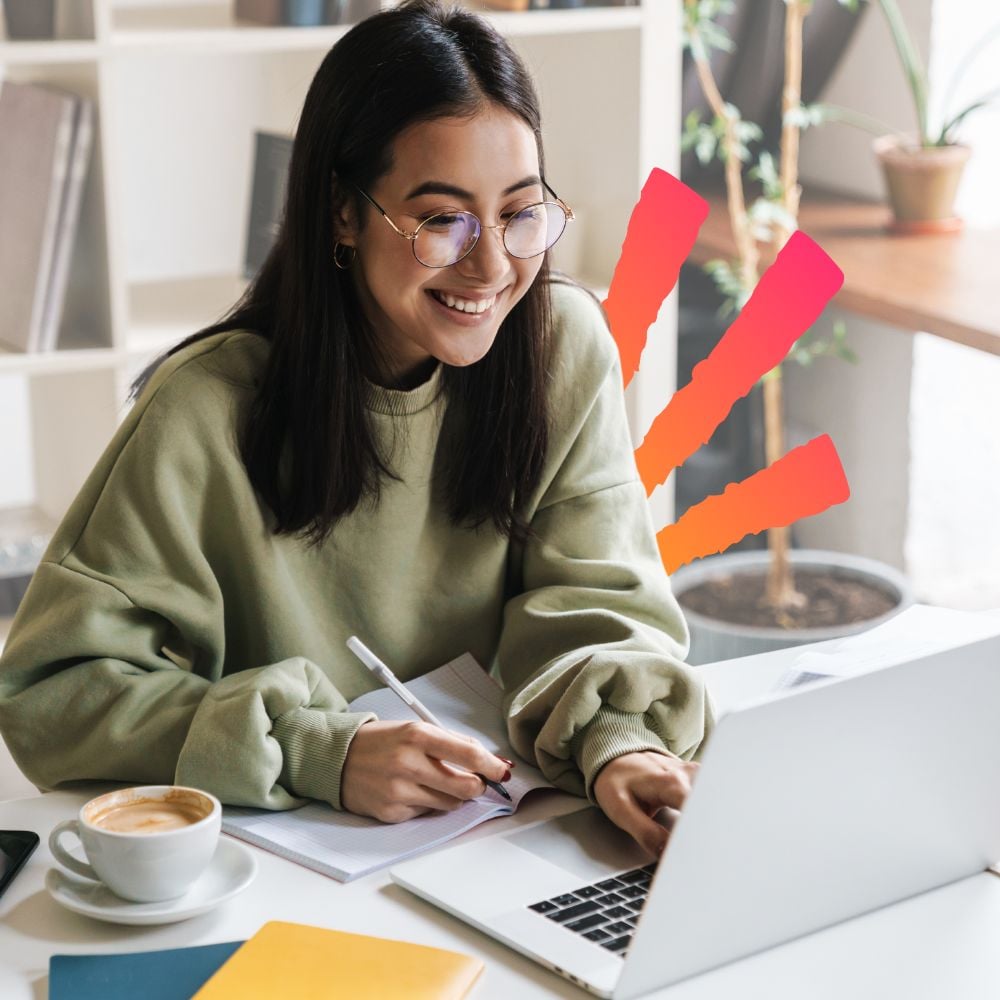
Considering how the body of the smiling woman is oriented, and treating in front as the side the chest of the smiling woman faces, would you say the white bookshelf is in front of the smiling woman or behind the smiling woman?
behind

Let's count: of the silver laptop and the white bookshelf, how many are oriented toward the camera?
1

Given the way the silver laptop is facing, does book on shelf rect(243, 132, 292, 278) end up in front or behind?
in front

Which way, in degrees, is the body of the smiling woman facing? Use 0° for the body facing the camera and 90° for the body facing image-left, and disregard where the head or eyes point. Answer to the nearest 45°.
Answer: approximately 315°

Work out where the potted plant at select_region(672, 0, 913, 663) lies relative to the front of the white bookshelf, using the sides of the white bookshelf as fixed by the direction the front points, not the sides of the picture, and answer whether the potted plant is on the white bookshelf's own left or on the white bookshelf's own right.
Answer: on the white bookshelf's own left

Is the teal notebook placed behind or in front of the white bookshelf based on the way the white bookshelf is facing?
in front

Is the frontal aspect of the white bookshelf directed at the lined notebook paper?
yes

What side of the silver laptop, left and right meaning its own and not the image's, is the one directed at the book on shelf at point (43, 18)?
front

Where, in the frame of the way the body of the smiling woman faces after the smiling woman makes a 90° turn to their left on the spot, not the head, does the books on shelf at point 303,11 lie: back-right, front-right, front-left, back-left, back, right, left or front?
front-left

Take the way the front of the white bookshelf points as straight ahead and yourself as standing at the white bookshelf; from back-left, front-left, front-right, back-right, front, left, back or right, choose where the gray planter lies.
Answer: left

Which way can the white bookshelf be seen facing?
toward the camera

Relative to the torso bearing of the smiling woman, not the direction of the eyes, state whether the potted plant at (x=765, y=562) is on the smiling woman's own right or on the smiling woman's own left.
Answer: on the smiling woman's own left

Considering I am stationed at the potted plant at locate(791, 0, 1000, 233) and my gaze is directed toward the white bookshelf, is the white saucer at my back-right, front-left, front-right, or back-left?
front-left

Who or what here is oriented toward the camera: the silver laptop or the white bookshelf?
the white bookshelf

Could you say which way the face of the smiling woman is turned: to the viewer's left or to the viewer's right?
to the viewer's right

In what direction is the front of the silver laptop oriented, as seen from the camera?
facing away from the viewer and to the left of the viewer

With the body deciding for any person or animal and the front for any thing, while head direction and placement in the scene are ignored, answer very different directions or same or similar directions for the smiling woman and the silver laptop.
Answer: very different directions
